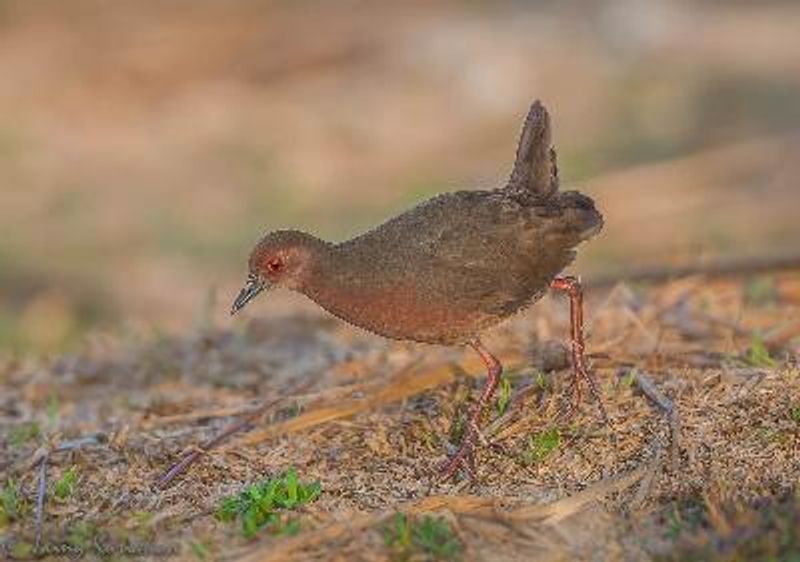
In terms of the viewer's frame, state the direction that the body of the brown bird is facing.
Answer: to the viewer's left

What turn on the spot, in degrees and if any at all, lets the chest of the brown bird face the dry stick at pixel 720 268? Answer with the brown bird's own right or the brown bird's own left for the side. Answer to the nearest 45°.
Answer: approximately 135° to the brown bird's own right

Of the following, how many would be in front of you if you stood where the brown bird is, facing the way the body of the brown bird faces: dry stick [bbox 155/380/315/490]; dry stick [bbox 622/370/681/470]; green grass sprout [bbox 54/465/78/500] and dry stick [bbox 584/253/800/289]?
2

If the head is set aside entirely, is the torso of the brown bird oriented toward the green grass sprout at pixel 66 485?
yes

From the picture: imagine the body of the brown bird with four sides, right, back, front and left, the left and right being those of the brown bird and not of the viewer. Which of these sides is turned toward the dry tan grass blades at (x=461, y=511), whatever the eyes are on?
left

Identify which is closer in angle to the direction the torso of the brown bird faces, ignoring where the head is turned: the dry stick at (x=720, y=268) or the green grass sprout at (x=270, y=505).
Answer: the green grass sprout

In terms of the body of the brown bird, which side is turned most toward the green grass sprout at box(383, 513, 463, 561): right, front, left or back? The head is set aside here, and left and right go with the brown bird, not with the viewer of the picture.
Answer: left
